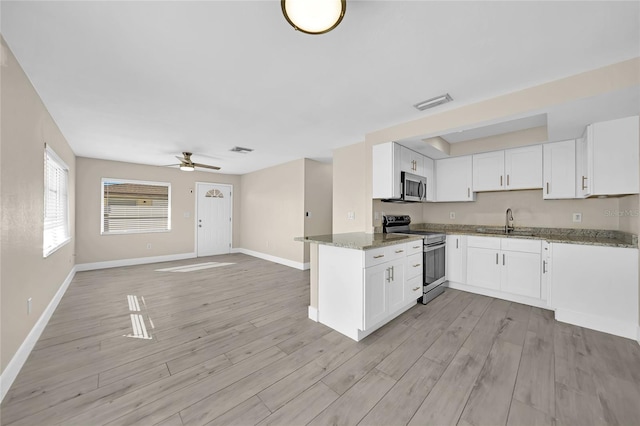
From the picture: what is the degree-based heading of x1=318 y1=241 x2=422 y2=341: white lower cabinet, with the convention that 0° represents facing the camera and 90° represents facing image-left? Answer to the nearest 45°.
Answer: approximately 315°

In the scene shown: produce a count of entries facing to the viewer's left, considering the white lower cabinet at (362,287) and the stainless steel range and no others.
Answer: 0

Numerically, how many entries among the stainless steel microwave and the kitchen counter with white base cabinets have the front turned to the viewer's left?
0

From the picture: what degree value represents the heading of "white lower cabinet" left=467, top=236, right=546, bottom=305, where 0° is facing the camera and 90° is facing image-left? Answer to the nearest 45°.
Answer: approximately 45°

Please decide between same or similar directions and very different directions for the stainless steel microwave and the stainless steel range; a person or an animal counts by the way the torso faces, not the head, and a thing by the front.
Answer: same or similar directions

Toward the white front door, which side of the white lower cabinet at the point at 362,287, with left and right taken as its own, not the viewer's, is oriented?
back

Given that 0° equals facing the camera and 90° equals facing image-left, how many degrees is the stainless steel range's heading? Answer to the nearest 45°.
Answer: approximately 315°
